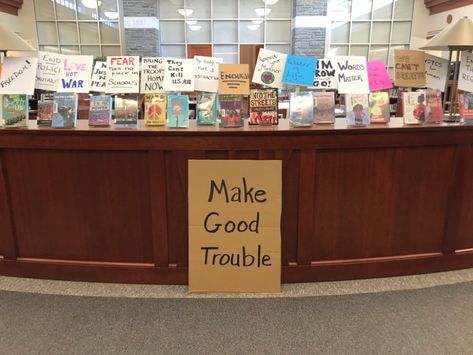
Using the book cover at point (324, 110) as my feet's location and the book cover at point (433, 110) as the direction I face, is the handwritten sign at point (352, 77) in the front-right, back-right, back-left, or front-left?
front-left

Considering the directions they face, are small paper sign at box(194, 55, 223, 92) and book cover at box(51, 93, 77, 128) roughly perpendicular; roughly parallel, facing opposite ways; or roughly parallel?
roughly parallel

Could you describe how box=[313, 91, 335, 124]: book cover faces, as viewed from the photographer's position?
facing the viewer

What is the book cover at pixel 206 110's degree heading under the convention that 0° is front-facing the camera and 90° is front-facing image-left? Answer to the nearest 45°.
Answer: approximately 0°

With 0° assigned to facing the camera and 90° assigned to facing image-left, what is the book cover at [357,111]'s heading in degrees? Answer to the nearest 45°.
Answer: approximately 0°

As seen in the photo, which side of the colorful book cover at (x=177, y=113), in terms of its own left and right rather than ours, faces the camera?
front

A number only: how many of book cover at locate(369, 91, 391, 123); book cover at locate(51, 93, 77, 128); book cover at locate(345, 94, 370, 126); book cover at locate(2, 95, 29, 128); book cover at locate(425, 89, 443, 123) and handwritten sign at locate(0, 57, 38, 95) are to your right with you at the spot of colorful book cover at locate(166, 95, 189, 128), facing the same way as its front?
3

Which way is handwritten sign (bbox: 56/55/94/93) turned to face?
toward the camera

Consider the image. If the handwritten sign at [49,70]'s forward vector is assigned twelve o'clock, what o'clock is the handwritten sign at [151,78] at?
the handwritten sign at [151,78] is roughly at 10 o'clock from the handwritten sign at [49,70].

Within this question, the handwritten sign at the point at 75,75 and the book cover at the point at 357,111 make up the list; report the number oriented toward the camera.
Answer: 2

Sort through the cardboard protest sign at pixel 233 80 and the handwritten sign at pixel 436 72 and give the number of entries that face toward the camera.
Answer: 2

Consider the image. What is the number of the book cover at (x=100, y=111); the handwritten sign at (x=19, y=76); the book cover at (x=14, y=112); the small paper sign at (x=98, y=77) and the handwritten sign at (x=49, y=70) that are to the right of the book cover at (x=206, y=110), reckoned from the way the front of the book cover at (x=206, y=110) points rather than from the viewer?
5

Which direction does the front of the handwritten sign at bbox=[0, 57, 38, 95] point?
toward the camera
